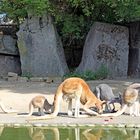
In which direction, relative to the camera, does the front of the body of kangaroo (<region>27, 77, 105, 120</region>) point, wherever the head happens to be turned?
to the viewer's right

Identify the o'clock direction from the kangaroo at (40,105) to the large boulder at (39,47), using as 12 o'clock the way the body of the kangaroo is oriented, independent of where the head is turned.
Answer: The large boulder is roughly at 9 o'clock from the kangaroo.

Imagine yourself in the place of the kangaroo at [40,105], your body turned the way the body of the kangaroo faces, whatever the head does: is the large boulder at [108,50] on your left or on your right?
on your left

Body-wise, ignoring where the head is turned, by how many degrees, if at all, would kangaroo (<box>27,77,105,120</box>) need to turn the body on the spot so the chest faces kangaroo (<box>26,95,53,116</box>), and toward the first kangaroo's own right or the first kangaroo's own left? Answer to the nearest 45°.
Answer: approximately 180°

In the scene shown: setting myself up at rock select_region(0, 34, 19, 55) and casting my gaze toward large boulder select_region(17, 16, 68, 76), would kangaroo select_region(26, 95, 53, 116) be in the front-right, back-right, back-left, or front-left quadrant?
front-right

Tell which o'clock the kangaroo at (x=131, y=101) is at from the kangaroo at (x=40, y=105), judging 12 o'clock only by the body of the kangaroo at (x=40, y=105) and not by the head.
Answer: the kangaroo at (x=131, y=101) is roughly at 12 o'clock from the kangaroo at (x=40, y=105).
